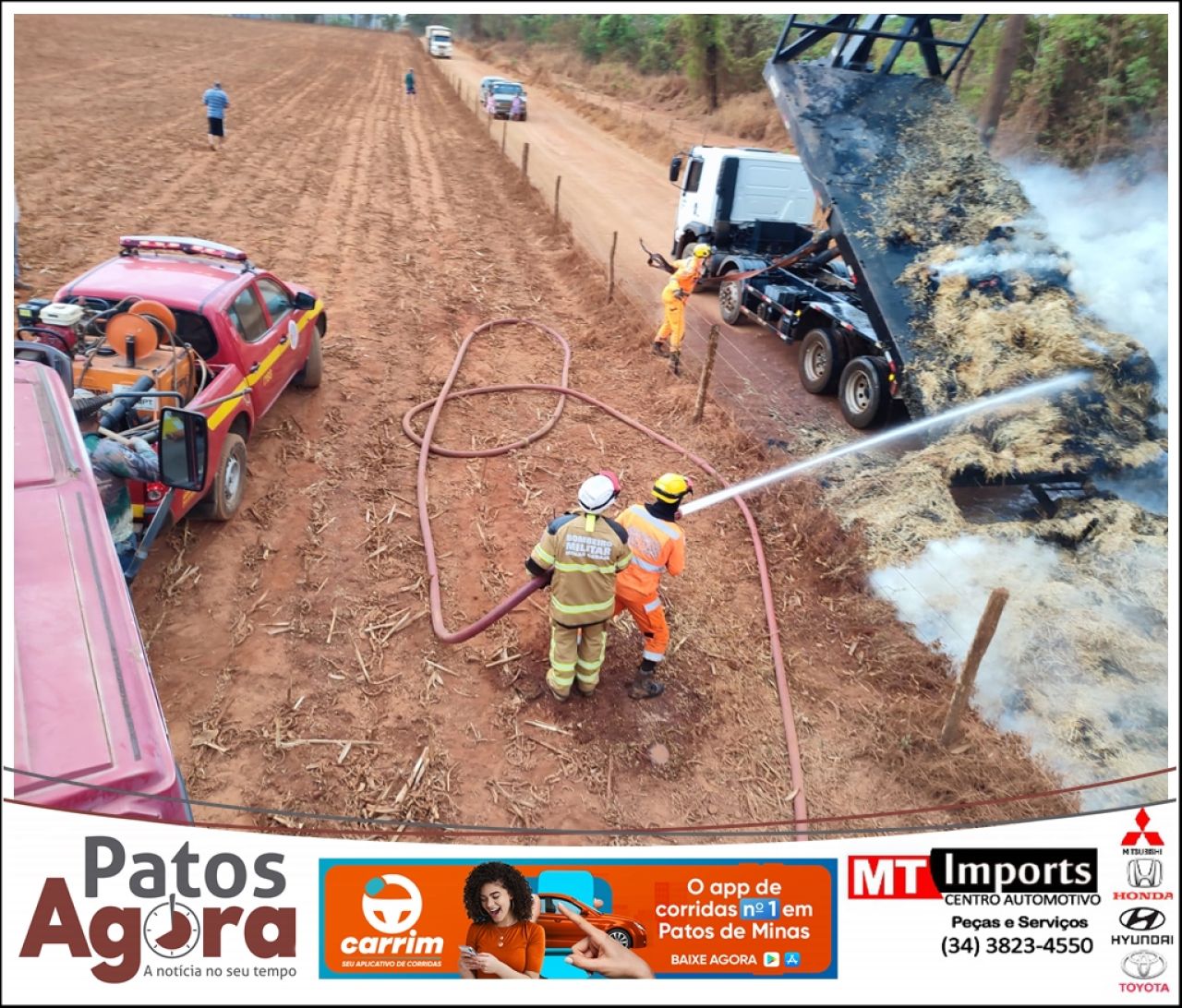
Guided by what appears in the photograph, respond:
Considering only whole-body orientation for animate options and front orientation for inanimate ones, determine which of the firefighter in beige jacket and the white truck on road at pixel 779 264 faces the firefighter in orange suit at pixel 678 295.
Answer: the firefighter in beige jacket

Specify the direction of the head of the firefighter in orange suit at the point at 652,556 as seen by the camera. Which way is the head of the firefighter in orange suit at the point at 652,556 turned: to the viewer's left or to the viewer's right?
to the viewer's right

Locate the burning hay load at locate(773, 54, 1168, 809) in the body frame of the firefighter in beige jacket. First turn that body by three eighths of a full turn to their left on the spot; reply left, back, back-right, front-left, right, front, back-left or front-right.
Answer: back

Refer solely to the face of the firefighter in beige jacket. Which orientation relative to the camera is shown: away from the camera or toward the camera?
away from the camera

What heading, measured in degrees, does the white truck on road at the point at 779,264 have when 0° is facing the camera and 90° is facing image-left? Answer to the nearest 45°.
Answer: approximately 135°

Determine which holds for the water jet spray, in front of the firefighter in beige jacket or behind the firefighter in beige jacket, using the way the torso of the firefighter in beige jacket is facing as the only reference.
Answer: in front

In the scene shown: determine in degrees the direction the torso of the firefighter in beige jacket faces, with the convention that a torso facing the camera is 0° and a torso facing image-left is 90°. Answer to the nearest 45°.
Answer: approximately 180°

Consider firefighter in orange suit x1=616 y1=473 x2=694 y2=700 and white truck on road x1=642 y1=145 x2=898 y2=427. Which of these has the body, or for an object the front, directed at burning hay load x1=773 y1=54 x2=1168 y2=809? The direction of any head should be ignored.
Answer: the firefighter in orange suit

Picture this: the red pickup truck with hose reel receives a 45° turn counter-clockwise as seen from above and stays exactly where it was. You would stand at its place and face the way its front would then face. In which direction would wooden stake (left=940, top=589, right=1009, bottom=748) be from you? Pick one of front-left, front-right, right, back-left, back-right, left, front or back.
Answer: back-right

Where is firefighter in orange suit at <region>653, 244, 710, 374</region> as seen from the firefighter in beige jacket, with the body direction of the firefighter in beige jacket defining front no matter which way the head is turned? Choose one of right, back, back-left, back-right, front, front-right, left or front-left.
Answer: front

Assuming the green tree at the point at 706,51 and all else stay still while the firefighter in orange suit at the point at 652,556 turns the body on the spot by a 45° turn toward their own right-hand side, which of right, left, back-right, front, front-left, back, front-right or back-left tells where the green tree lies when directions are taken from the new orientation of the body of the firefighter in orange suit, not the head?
left

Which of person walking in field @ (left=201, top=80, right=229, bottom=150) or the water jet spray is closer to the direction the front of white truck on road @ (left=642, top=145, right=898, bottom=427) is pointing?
the person walking in field

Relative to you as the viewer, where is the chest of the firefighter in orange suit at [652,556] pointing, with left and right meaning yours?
facing away from the viewer and to the right of the viewer

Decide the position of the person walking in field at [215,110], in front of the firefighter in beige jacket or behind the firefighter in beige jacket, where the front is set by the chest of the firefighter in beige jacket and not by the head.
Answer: in front

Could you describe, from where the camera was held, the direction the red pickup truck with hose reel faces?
facing away from the viewer and to the right of the viewer

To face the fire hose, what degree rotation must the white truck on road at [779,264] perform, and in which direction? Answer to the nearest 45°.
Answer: approximately 135° to its left
